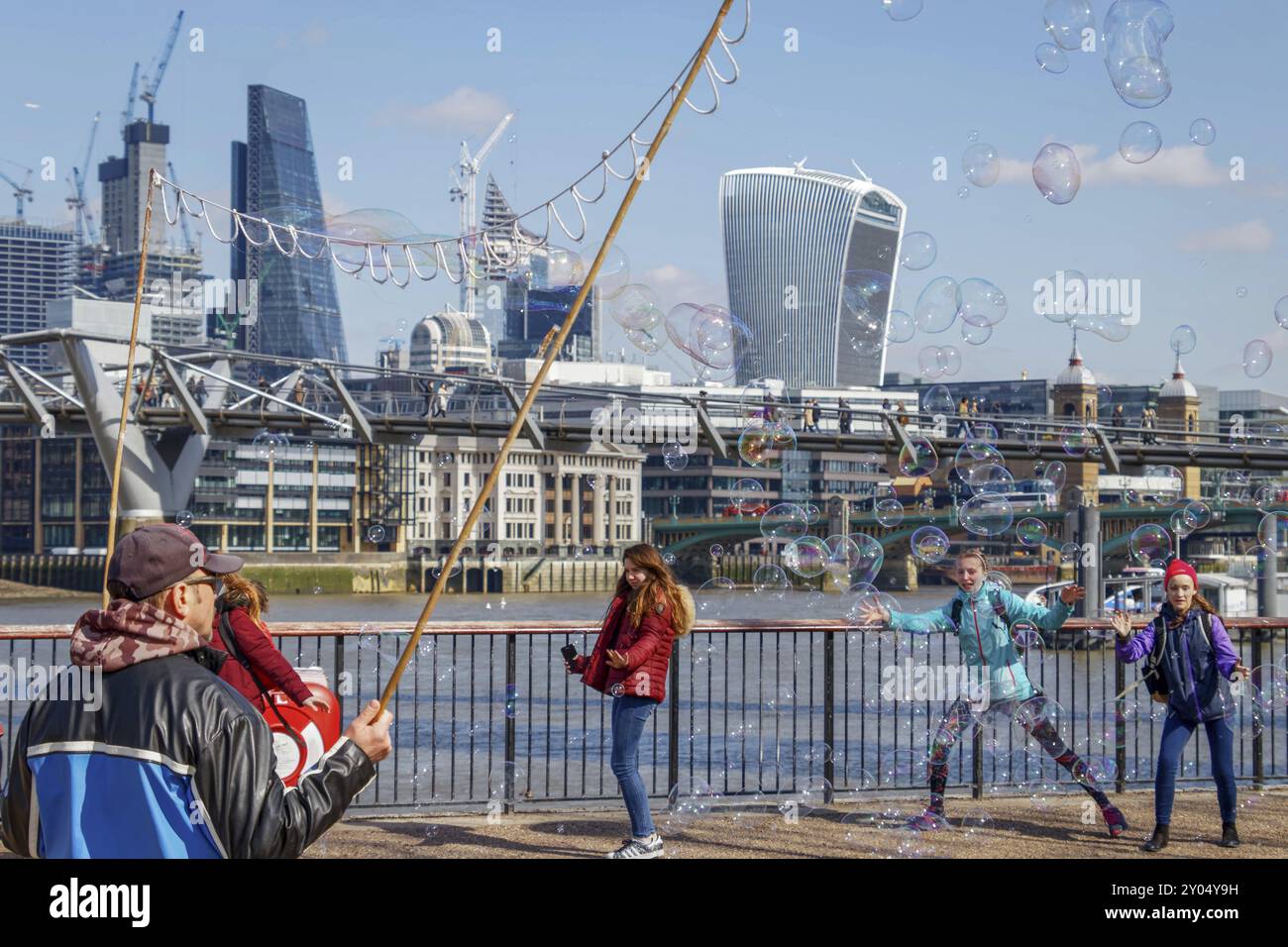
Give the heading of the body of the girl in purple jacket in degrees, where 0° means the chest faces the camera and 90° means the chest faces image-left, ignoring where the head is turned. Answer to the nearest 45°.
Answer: approximately 0°

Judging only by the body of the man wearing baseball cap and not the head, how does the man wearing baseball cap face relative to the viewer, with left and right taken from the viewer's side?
facing away from the viewer and to the right of the viewer

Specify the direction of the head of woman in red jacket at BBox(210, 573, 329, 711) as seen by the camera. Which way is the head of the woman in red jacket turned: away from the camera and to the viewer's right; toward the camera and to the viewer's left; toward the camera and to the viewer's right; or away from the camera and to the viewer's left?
away from the camera and to the viewer's right

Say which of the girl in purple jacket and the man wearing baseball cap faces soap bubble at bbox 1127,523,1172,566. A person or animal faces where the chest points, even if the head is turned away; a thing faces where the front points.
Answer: the man wearing baseball cap

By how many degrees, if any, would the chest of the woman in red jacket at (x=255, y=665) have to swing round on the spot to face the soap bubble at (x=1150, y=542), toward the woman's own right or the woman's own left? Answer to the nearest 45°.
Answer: approximately 45° to the woman's own right

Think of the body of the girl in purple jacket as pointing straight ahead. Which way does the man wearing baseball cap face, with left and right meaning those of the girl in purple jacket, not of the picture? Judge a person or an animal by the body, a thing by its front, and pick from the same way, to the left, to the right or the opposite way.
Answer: the opposite way

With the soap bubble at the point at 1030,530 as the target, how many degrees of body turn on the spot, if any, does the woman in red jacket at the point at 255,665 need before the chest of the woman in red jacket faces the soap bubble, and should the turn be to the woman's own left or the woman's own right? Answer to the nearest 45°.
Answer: approximately 45° to the woman's own left

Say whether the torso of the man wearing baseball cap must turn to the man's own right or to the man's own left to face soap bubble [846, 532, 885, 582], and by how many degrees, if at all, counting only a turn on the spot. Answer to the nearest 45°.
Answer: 0° — they already face it

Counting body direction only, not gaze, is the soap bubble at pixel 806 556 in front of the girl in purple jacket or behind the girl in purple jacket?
behind

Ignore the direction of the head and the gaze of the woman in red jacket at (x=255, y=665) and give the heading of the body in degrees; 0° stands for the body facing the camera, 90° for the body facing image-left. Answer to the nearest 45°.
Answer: approximately 270°

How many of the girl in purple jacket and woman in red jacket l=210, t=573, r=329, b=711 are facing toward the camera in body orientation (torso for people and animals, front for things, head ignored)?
1

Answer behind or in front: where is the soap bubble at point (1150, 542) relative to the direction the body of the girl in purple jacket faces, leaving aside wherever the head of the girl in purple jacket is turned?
behind

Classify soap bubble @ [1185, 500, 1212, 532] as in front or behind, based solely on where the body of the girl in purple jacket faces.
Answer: behind

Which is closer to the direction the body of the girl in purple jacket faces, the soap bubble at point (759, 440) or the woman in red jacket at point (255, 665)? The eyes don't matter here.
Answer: the woman in red jacket
